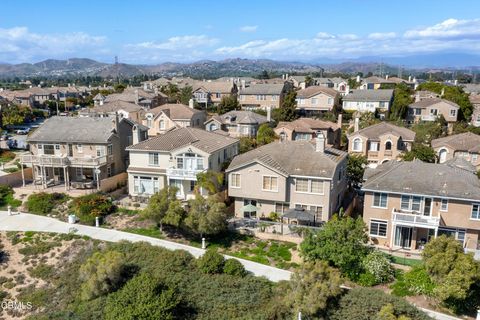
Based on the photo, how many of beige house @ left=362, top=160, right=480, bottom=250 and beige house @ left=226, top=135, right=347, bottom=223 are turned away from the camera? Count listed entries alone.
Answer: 2

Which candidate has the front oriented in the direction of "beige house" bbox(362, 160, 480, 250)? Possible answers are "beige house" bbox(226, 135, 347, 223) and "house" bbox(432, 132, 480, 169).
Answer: the house

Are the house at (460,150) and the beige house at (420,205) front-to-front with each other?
yes

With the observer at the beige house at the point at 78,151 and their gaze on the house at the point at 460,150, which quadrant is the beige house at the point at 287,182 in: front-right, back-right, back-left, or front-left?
front-right

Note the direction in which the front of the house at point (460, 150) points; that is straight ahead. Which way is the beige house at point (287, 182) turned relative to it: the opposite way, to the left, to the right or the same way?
the opposite way

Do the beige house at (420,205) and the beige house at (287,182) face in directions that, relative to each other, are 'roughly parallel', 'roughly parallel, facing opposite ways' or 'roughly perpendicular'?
roughly parallel

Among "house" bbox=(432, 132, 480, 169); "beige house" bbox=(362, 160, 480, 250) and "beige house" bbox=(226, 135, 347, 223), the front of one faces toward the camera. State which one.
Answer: the house

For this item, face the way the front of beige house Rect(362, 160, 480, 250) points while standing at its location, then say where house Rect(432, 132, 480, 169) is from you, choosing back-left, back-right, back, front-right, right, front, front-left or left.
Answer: front

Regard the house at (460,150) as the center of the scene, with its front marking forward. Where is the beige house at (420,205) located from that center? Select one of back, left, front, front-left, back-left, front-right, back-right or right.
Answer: front

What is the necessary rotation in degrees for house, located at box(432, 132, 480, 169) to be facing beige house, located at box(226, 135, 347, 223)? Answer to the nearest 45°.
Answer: approximately 45° to its right

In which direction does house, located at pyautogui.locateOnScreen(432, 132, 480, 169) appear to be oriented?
toward the camera

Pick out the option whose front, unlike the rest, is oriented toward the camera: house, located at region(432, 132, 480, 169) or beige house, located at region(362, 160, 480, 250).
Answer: the house

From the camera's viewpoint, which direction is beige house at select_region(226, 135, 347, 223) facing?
away from the camera

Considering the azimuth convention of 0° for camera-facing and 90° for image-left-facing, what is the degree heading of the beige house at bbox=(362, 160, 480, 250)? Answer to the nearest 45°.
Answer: approximately 180°
